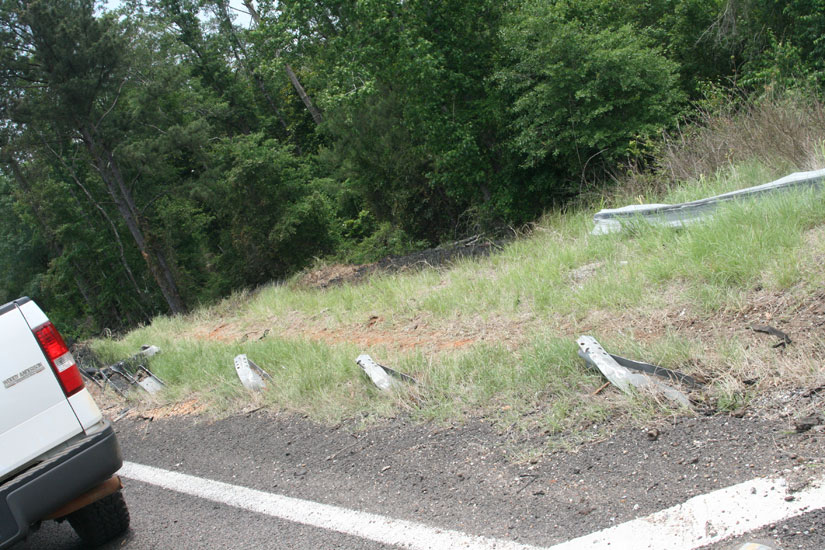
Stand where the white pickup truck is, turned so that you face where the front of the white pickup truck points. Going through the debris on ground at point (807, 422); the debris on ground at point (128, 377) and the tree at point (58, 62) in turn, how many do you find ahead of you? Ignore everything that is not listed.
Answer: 2

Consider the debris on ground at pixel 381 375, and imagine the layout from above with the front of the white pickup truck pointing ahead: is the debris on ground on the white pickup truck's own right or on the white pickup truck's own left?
on the white pickup truck's own right

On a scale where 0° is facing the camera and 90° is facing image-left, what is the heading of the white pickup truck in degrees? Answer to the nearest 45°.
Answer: approximately 180°

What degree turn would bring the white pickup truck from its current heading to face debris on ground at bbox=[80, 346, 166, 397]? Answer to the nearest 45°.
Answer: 0° — it already faces it

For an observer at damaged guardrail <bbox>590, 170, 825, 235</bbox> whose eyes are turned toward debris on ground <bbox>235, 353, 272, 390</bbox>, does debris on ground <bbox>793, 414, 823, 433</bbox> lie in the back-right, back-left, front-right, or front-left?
front-left

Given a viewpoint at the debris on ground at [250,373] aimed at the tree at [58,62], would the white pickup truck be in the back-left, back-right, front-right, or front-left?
back-left

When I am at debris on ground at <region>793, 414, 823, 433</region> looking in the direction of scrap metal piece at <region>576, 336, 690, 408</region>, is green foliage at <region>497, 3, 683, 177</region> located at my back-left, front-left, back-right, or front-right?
front-right

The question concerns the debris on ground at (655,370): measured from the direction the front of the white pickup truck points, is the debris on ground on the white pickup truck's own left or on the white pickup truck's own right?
on the white pickup truck's own right

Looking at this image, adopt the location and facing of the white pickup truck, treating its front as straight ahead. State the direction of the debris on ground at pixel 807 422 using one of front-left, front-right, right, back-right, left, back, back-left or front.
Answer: back-right
